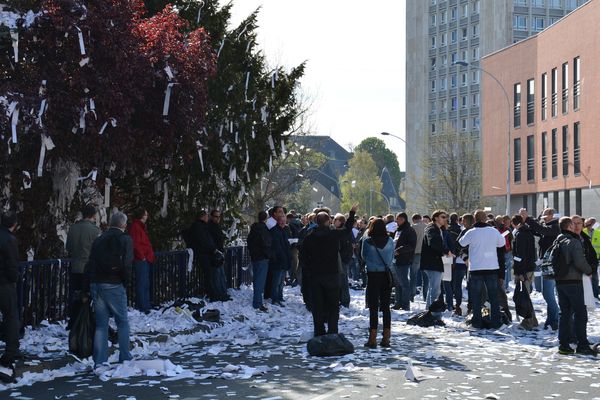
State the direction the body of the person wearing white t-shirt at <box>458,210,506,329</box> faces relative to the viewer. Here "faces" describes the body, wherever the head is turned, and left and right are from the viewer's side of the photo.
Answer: facing away from the viewer

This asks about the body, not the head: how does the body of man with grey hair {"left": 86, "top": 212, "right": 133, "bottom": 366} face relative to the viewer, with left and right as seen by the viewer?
facing away from the viewer and to the right of the viewer

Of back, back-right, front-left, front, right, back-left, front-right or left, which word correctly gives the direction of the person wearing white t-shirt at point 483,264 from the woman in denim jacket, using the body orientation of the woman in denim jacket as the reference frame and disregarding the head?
front-right

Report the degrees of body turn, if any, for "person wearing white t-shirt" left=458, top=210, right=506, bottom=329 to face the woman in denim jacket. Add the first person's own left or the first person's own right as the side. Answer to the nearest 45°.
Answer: approximately 135° to the first person's own left

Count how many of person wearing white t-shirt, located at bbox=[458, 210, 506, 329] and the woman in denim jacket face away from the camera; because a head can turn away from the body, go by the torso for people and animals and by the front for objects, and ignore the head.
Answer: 2

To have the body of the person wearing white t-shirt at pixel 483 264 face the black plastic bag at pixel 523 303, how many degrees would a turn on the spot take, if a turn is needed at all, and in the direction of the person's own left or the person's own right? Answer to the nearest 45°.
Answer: approximately 90° to the person's own right

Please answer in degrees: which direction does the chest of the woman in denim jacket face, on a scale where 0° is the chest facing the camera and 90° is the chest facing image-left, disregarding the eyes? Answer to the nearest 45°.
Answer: approximately 180°

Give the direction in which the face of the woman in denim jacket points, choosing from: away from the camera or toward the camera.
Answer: away from the camera
